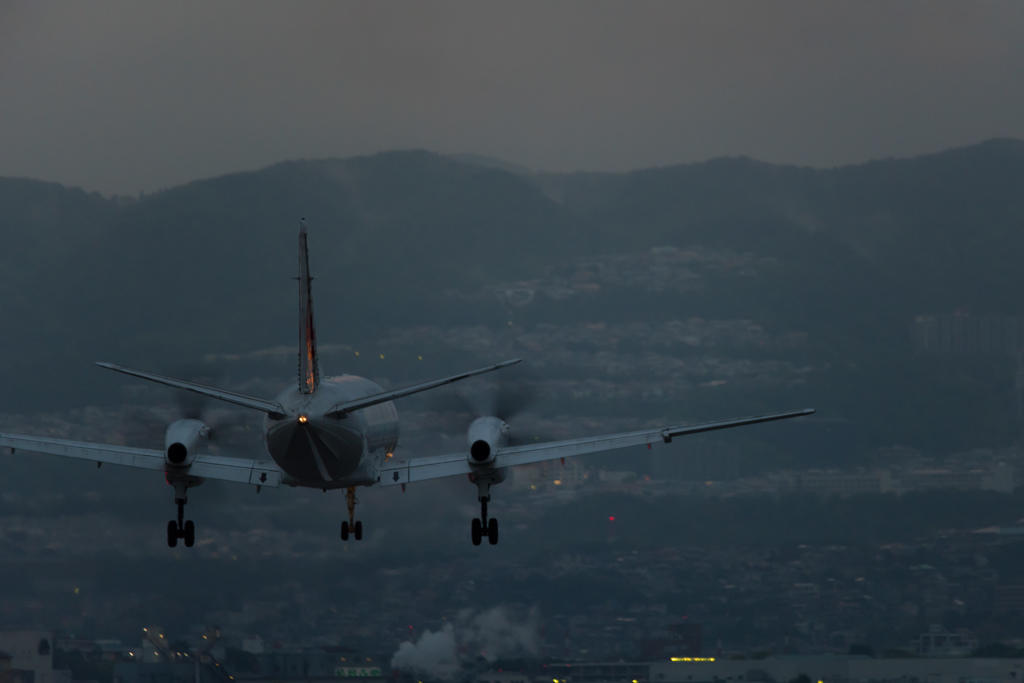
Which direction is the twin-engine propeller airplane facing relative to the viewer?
away from the camera
